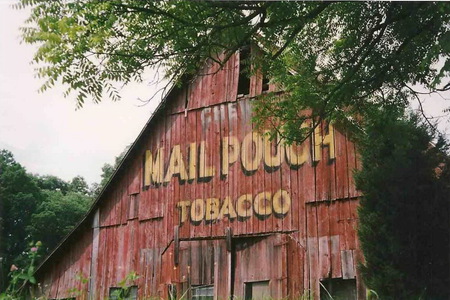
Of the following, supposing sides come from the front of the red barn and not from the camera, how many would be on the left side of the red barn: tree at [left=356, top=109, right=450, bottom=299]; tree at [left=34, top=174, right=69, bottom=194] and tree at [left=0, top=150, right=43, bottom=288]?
1

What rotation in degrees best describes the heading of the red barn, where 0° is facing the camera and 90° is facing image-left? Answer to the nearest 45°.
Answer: approximately 45°

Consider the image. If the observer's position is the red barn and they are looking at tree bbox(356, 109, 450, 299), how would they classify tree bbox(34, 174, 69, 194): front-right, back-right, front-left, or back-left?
back-left

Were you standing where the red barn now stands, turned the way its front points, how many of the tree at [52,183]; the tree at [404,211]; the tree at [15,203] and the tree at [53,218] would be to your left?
1

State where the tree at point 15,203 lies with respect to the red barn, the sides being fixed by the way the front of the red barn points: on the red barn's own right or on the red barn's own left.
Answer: on the red barn's own right

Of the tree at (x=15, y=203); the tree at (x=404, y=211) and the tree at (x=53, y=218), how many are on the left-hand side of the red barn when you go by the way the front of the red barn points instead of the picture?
1

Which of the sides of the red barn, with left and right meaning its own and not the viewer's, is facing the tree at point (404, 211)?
left

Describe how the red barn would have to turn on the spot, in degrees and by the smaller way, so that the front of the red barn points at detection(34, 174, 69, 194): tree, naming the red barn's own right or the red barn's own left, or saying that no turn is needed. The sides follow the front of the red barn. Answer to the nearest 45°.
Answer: approximately 135° to the red barn's own right

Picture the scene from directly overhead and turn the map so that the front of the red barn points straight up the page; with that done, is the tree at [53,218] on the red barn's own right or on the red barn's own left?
on the red barn's own right

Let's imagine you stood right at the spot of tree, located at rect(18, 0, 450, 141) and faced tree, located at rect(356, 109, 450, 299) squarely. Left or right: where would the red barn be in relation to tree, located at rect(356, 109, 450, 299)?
left
